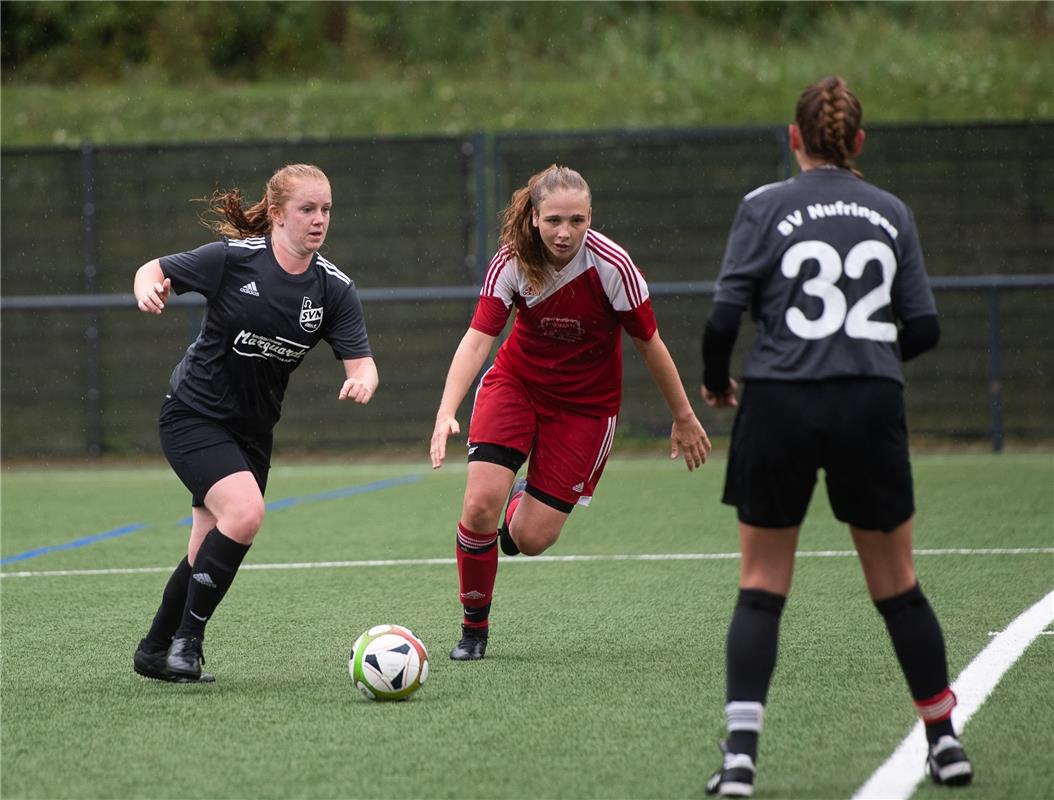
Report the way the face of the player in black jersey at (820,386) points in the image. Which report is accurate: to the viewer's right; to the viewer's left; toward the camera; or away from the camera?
away from the camera

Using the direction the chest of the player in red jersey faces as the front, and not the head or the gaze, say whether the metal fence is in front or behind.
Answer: behind

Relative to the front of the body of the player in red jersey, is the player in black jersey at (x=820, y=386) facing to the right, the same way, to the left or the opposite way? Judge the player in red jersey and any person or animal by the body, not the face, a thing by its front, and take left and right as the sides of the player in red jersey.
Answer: the opposite way

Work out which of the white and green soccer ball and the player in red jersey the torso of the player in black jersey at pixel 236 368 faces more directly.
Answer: the white and green soccer ball

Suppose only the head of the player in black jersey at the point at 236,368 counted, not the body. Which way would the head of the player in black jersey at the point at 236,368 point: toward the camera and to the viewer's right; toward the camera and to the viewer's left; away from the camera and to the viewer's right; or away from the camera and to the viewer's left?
toward the camera and to the viewer's right

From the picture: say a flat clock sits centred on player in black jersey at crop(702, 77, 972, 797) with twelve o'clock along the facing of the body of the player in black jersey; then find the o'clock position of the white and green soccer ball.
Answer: The white and green soccer ball is roughly at 10 o'clock from the player in black jersey.

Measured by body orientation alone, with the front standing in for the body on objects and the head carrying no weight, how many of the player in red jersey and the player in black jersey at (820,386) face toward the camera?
1

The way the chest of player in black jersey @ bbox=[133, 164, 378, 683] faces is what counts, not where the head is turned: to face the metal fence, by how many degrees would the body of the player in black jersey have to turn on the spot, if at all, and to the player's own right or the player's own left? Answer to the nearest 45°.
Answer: approximately 135° to the player's own left

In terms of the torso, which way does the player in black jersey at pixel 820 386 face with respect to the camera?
away from the camera

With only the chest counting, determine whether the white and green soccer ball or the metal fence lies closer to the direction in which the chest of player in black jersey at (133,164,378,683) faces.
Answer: the white and green soccer ball

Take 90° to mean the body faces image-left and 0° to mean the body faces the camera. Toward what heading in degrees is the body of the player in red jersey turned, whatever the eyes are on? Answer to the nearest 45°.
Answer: approximately 0°

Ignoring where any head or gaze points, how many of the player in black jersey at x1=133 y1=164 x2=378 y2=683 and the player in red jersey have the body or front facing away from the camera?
0

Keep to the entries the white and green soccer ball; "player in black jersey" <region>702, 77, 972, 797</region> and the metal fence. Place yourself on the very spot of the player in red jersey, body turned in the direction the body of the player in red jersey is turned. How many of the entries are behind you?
1
